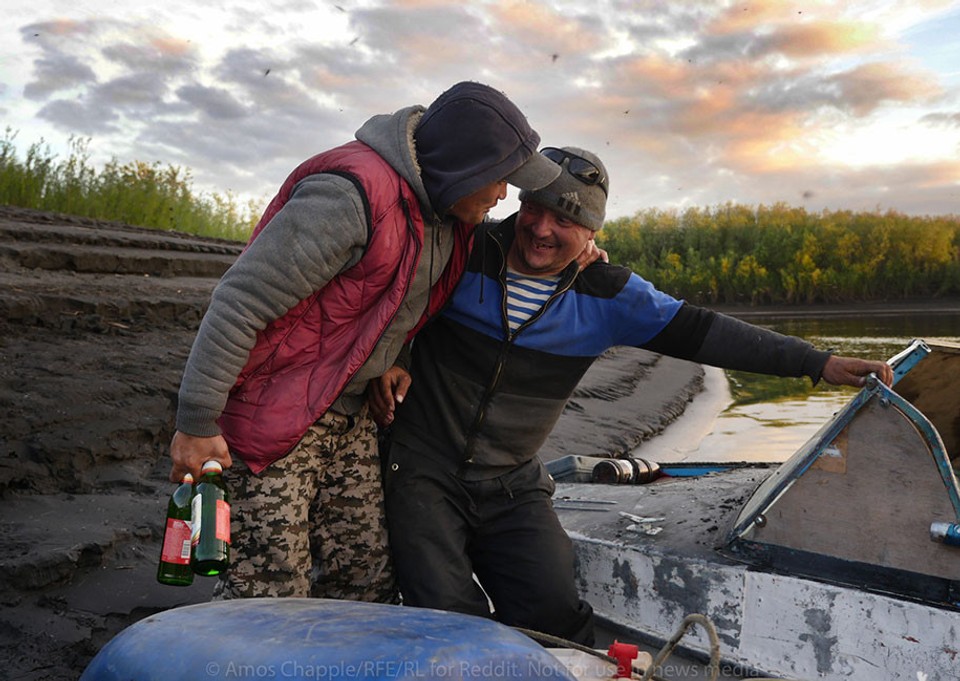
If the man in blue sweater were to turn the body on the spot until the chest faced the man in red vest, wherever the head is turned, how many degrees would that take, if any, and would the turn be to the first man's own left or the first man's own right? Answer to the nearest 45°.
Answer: approximately 45° to the first man's own right

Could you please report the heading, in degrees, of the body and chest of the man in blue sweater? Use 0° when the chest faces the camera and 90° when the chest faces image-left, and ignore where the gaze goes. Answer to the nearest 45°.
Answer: approximately 0°

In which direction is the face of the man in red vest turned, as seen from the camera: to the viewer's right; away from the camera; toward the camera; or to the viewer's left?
to the viewer's right
